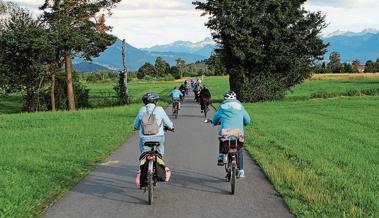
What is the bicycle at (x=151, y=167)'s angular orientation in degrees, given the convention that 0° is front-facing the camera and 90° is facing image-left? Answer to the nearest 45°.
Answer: approximately 180°

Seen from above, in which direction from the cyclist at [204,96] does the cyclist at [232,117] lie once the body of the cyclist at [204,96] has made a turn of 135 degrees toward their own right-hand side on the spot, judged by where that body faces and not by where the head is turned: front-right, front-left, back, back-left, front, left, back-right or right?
front-right

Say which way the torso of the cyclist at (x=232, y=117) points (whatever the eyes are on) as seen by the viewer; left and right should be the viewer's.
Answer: facing away from the viewer

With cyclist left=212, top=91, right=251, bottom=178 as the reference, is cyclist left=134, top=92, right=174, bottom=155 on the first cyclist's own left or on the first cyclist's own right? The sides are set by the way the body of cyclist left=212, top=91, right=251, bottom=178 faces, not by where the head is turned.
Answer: on the first cyclist's own left

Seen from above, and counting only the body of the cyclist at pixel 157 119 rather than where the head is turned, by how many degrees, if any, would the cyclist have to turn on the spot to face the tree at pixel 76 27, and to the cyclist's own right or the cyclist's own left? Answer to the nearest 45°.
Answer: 0° — they already face it

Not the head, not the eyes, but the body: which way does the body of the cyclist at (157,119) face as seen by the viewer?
away from the camera

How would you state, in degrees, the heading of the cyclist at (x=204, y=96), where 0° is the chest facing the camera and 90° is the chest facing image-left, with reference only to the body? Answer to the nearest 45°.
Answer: approximately 180°

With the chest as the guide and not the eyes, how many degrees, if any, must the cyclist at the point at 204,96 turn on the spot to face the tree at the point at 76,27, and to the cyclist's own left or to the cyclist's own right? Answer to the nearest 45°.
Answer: approximately 45° to the cyclist's own left

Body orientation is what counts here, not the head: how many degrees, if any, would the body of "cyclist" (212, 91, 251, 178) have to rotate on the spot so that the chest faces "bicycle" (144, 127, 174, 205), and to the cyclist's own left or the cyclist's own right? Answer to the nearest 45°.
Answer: approximately 135° to the cyclist's own left
